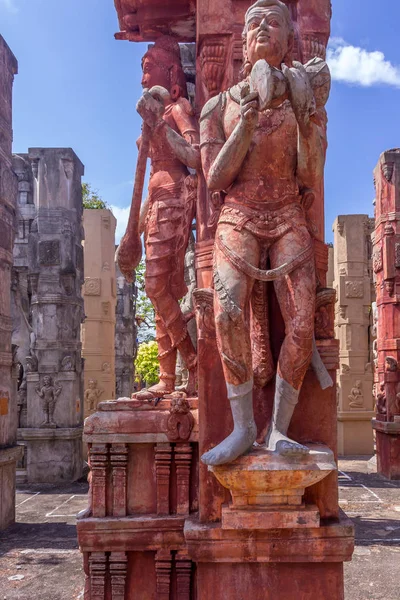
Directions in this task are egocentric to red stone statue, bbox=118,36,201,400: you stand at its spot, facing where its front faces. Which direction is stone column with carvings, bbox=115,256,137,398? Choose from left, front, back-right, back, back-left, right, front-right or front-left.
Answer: right

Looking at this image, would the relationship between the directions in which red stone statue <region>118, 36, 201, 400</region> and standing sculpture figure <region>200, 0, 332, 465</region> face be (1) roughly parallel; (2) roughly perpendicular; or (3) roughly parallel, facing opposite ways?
roughly perpendicular

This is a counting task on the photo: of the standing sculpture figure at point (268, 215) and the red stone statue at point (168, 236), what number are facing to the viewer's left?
1

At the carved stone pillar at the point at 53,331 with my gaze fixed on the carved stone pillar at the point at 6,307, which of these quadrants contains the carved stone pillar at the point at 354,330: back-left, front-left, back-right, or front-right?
back-left

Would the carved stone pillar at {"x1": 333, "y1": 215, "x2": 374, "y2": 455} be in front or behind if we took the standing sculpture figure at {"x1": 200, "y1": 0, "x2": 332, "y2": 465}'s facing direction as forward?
behind

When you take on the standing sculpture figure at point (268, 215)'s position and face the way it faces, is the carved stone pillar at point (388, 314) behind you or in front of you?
behind

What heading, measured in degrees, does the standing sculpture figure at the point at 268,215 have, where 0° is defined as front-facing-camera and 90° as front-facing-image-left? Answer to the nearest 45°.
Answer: approximately 0°

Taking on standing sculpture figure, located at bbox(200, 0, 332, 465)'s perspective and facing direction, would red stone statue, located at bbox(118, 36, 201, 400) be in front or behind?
behind

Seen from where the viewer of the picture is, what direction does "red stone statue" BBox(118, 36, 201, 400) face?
facing to the left of the viewer
